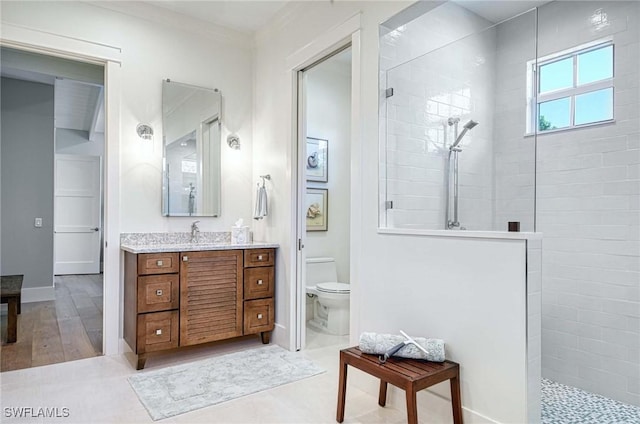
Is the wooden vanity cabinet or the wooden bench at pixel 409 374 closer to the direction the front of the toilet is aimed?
the wooden bench

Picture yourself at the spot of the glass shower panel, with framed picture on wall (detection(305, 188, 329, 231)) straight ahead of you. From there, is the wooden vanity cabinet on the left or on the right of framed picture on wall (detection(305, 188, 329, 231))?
left

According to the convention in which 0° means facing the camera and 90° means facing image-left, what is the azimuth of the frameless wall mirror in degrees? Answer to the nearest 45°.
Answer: approximately 315°

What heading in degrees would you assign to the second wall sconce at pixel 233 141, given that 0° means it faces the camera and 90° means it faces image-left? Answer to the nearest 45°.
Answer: approximately 315°

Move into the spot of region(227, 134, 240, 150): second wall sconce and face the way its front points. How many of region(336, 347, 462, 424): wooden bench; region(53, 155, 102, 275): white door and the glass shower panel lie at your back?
1
